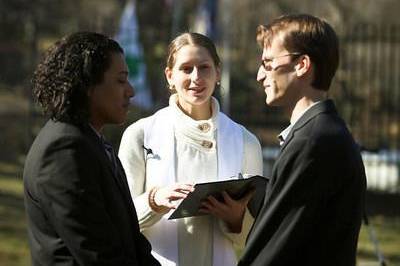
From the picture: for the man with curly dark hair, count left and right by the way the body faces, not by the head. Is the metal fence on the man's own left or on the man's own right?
on the man's own left

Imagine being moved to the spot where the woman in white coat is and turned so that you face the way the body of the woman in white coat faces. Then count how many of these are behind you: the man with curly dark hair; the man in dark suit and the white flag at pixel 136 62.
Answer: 1

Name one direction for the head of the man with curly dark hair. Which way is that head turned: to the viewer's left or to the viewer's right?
to the viewer's right

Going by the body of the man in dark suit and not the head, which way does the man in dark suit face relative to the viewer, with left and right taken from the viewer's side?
facing to the left of the viewer

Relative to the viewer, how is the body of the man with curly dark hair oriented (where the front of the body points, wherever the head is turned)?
to the viewer's right

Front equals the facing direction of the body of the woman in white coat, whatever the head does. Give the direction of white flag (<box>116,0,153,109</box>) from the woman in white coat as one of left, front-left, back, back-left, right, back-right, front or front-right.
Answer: back

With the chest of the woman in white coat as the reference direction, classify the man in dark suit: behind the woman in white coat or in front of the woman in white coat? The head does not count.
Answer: in front

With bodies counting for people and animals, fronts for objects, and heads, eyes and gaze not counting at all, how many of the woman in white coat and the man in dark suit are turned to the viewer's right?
0

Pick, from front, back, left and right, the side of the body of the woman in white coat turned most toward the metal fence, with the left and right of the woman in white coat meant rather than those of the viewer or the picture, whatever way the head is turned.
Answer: back

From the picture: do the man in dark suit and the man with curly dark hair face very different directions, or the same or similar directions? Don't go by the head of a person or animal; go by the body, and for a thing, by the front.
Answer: very different directions

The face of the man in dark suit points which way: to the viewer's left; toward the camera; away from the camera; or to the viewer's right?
to the viewer's left

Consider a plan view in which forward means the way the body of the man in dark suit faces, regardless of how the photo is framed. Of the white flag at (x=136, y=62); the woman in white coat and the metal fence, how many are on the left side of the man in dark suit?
0

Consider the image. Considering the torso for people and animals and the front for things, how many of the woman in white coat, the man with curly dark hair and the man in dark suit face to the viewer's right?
1

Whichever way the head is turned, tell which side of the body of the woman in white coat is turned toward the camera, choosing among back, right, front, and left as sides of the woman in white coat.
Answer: front

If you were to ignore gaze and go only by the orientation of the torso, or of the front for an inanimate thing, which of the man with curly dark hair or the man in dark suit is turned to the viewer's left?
the man in dark suit

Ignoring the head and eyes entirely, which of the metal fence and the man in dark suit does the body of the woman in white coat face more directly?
the man in dark suit

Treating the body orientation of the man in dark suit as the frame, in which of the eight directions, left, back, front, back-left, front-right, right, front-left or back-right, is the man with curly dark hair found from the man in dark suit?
front

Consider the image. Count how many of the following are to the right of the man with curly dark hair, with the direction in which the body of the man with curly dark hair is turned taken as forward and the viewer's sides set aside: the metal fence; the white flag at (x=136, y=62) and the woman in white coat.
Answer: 0
